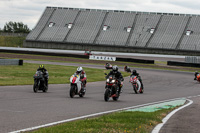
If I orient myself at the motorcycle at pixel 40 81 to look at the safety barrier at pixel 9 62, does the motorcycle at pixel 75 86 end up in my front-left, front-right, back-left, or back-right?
back-right

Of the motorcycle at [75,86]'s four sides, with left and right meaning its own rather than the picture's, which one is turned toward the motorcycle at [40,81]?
right

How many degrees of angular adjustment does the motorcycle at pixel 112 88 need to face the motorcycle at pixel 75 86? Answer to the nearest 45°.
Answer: approximately 45° to its right

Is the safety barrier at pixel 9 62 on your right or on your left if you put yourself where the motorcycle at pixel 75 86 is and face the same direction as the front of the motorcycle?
on your right

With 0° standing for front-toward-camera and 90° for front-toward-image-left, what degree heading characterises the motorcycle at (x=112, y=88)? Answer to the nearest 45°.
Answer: approximately 45°

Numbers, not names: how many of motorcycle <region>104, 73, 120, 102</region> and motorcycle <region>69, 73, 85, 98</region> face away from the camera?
0

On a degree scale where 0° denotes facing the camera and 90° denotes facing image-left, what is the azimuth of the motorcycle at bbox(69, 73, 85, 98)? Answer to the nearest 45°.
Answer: approximately 45°

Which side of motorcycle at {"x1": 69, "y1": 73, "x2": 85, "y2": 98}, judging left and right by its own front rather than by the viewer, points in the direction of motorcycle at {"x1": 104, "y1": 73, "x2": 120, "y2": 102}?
left

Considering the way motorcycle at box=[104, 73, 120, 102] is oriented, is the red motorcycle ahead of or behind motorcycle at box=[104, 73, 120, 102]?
behind

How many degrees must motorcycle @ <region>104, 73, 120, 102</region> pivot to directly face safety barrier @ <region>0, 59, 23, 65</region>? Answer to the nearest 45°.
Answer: approximately 90° to its right
